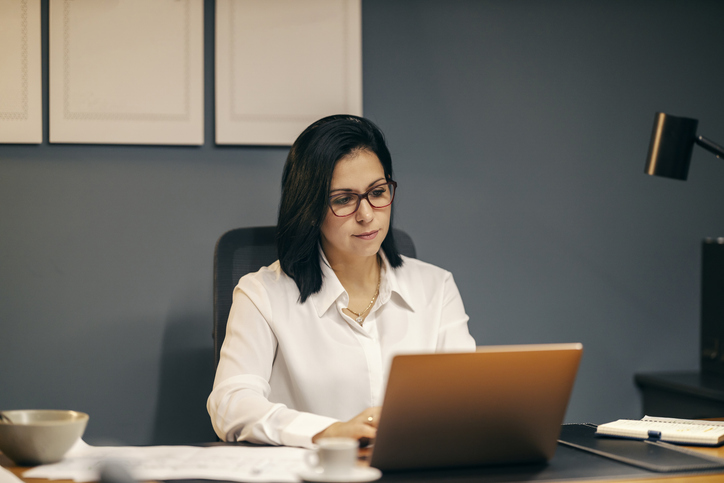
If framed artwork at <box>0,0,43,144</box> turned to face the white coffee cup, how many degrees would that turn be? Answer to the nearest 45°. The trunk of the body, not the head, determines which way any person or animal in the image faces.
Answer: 0° — it already faces it

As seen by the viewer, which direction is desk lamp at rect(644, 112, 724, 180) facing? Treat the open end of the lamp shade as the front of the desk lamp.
to the viewer's left

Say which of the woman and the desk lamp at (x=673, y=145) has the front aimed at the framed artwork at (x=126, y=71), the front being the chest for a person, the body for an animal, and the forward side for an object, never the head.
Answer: the desk lamp

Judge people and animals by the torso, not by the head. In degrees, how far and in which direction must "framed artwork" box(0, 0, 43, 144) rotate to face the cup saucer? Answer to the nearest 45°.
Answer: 0° — it already faces it

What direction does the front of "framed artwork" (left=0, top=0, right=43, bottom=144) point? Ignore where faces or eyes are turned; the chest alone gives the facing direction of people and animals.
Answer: toward the camera

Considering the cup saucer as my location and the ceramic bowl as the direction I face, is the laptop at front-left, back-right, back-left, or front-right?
back-right

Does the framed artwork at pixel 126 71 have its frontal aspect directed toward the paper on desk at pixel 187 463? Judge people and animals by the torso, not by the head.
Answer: yes

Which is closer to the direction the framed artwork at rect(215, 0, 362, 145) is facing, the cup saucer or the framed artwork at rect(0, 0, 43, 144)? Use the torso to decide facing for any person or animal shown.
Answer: the cup saucer

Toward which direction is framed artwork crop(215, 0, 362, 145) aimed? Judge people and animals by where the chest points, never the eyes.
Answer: toward the camera

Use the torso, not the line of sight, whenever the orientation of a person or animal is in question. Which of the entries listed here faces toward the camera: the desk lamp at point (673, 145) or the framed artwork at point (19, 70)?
the framed artwork

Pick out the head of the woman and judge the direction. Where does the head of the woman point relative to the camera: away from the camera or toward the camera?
toward the camera

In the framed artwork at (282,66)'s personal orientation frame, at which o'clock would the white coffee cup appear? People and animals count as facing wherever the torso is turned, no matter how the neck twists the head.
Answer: The white coffee cup is roughly at 12 o'clock from the framed artwork.

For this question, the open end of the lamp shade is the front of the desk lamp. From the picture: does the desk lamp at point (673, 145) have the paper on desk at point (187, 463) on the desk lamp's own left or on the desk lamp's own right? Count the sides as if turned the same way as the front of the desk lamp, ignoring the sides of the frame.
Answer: on the desk lamp's own left

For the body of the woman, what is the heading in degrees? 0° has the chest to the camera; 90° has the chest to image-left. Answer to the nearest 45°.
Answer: approximately 315°

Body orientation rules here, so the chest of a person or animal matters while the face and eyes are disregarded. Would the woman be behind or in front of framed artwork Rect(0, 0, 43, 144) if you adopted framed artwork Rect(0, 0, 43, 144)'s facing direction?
in front

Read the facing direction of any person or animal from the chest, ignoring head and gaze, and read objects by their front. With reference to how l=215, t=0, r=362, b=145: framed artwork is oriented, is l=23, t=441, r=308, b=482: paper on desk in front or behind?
in front
